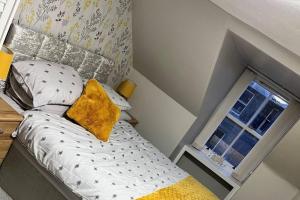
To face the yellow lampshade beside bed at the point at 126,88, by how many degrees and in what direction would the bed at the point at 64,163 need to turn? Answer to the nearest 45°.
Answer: approximately 135° to its left

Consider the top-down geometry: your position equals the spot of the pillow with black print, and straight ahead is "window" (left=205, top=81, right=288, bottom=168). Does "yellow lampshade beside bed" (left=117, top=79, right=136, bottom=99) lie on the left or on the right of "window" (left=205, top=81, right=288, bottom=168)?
left

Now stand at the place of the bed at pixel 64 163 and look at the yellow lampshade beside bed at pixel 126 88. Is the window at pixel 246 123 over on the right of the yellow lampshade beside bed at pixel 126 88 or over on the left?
right

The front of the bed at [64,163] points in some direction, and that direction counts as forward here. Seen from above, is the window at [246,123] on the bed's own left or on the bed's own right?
on the bed's own left

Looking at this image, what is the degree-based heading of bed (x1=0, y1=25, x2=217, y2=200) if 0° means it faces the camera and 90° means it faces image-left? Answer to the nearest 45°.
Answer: approximately 315°

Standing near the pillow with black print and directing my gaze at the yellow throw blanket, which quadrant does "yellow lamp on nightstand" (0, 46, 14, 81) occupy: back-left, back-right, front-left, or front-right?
back-right

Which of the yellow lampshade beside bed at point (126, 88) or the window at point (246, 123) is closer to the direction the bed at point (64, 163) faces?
the window
